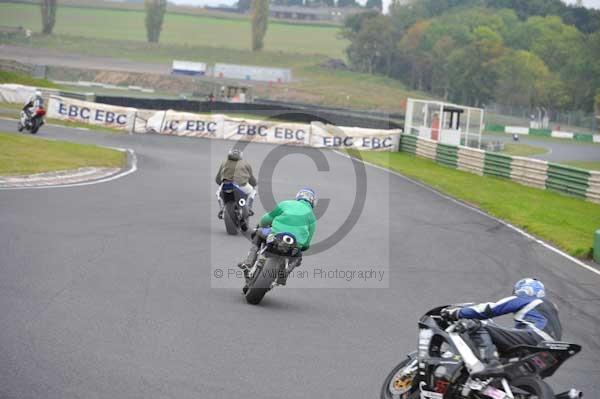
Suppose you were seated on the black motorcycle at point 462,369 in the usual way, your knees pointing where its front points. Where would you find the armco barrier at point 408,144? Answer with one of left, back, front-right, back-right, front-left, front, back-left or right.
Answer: right

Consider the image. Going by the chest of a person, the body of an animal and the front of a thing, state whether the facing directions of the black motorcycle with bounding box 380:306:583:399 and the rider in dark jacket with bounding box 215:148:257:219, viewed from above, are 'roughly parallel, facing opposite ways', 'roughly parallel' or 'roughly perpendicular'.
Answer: roughly perpendicular

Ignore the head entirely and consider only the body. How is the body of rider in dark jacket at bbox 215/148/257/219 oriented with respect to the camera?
away from the camera

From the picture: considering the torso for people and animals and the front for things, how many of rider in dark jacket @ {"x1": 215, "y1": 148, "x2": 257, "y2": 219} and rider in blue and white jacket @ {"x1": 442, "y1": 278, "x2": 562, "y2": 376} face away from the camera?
1

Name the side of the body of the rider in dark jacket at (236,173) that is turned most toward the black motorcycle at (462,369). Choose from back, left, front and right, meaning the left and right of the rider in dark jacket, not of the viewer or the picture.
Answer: back

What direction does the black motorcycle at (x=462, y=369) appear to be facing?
to the viewer's left

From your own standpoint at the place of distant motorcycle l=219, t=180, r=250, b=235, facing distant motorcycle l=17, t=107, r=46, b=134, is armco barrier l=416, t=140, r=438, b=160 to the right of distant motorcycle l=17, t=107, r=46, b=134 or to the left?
right

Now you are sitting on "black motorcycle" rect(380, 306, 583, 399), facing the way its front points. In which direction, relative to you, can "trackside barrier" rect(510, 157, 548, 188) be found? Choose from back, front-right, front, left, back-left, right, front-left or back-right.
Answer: right

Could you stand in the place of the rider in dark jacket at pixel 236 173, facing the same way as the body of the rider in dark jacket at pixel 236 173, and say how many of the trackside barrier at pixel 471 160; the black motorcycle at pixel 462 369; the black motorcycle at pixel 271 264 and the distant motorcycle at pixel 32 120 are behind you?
2

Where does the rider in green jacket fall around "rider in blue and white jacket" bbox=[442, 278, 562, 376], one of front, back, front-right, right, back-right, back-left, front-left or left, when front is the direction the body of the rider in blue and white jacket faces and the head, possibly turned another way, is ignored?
front-right

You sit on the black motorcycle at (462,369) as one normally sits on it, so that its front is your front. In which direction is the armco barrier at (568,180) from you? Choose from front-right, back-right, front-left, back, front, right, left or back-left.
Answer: right

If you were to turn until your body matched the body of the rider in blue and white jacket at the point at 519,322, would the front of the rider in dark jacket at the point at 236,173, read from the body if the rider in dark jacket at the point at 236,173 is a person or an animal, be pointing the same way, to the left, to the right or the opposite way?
to the right
